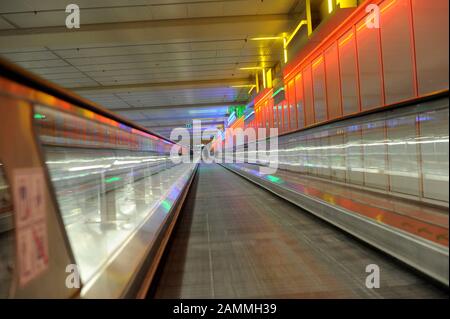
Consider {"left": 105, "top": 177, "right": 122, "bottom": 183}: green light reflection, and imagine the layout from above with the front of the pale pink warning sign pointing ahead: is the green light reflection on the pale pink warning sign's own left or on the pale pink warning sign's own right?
on the pale pink warning sign's own left

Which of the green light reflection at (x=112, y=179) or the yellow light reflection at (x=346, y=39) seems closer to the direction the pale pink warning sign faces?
the yellow light reflection

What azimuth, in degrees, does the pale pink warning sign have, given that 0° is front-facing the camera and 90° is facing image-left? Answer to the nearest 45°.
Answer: approximately 315°

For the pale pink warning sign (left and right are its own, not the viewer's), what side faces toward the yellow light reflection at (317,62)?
left

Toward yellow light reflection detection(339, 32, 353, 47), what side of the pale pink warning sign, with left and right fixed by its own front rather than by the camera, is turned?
left
